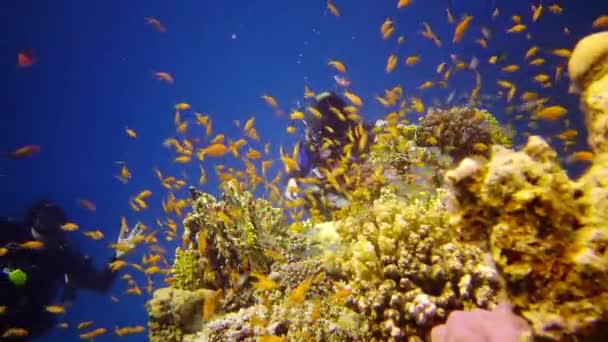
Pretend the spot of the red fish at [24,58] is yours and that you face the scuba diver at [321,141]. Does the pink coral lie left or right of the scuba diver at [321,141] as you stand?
right
